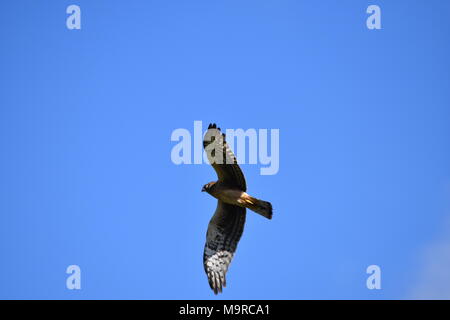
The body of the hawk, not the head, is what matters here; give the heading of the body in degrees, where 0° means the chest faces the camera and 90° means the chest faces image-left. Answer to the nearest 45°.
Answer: approximately 90°
